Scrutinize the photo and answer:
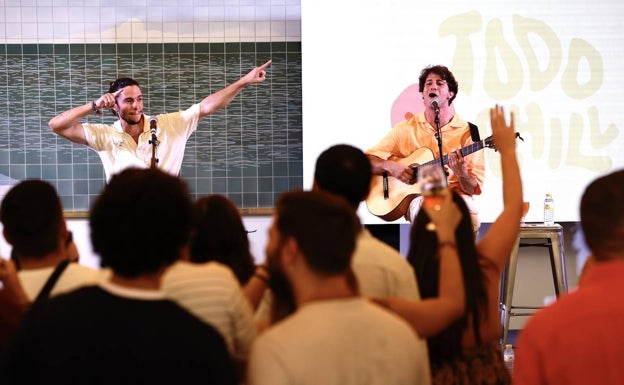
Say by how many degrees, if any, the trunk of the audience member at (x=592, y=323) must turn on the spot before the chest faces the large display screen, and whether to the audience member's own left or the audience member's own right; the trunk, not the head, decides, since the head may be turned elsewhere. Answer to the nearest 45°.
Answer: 0° — they already face it

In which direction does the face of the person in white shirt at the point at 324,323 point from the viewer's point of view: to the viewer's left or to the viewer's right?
to the viewer's left

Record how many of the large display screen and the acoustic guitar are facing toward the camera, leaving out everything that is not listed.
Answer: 2

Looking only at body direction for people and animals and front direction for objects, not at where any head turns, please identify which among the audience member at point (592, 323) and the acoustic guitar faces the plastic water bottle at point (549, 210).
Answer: the audience member

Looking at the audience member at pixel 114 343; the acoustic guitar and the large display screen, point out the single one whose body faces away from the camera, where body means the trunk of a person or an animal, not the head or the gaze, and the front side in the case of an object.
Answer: the audience member

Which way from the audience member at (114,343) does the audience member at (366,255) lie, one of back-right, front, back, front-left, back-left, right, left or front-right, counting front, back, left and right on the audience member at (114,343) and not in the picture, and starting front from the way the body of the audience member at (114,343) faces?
front-right

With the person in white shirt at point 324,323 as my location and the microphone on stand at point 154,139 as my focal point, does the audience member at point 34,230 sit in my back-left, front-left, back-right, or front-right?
front-left

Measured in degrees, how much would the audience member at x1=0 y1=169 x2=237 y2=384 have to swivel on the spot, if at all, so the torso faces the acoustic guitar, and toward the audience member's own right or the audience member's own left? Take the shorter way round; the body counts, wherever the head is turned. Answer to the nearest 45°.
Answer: approximately 45° to the audience member's own right

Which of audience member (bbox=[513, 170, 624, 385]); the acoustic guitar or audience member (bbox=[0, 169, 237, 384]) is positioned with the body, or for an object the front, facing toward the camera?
the acoustic guitar

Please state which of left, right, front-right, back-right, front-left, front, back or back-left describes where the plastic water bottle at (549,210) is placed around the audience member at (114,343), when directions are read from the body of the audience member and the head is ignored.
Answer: front-right

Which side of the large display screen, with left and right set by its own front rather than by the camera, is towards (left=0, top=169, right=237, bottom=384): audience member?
front

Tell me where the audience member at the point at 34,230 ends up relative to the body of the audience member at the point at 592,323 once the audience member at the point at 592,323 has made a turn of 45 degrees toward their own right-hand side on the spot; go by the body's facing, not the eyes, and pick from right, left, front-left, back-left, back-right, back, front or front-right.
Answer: back-left

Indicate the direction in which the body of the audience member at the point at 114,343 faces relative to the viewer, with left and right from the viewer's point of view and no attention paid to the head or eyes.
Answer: facing away from the viewer

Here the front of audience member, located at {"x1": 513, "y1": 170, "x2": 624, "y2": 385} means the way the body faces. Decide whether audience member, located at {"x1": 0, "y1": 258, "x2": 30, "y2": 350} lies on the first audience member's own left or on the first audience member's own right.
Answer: on the first audience member's own left

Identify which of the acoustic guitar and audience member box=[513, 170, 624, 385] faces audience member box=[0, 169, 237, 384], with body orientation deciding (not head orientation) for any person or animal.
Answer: the acoustic guitar

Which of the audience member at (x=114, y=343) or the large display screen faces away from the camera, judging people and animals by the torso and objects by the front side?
the audience member

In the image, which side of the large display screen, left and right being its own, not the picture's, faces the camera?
front

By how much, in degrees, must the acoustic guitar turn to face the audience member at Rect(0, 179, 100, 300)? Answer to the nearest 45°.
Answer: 0° — it already faces them

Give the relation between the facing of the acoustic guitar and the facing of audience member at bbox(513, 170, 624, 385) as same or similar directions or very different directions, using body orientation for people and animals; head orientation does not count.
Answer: very different directions

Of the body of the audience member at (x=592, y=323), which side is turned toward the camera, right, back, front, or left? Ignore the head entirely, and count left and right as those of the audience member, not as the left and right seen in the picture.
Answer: back

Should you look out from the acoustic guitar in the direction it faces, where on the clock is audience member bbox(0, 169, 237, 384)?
The audience member is roughly at 12 o'clock from the acoustic guitar.

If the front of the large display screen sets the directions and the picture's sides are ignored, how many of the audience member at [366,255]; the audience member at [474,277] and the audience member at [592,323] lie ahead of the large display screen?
3
